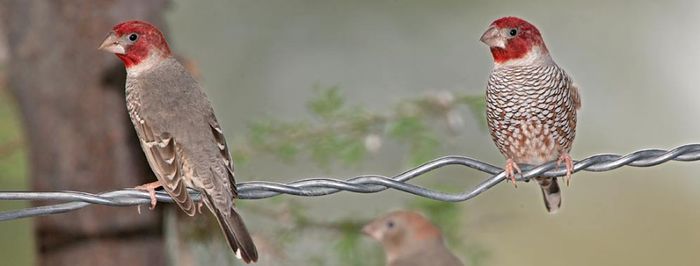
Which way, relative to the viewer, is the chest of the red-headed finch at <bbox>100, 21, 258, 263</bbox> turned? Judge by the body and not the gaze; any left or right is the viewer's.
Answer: facing away from the viewer and to the left of the viewer

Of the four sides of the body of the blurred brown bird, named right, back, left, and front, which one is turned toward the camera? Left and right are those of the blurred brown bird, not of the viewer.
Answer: left

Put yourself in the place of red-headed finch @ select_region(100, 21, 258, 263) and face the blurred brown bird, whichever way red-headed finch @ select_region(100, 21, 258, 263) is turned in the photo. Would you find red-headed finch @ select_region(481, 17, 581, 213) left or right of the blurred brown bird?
right

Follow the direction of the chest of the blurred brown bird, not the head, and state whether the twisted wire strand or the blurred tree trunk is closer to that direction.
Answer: the blurred tree trunk

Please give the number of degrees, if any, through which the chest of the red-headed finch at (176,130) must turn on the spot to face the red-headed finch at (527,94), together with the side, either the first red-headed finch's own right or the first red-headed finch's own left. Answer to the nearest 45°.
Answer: approximately 135° to the first red-headed finch's own right

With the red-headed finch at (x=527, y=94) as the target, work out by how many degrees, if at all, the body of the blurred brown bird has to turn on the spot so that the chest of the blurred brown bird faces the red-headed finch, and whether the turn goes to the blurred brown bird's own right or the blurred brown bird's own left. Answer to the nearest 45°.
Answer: approximately 135° to the blurred brown bird's own left
